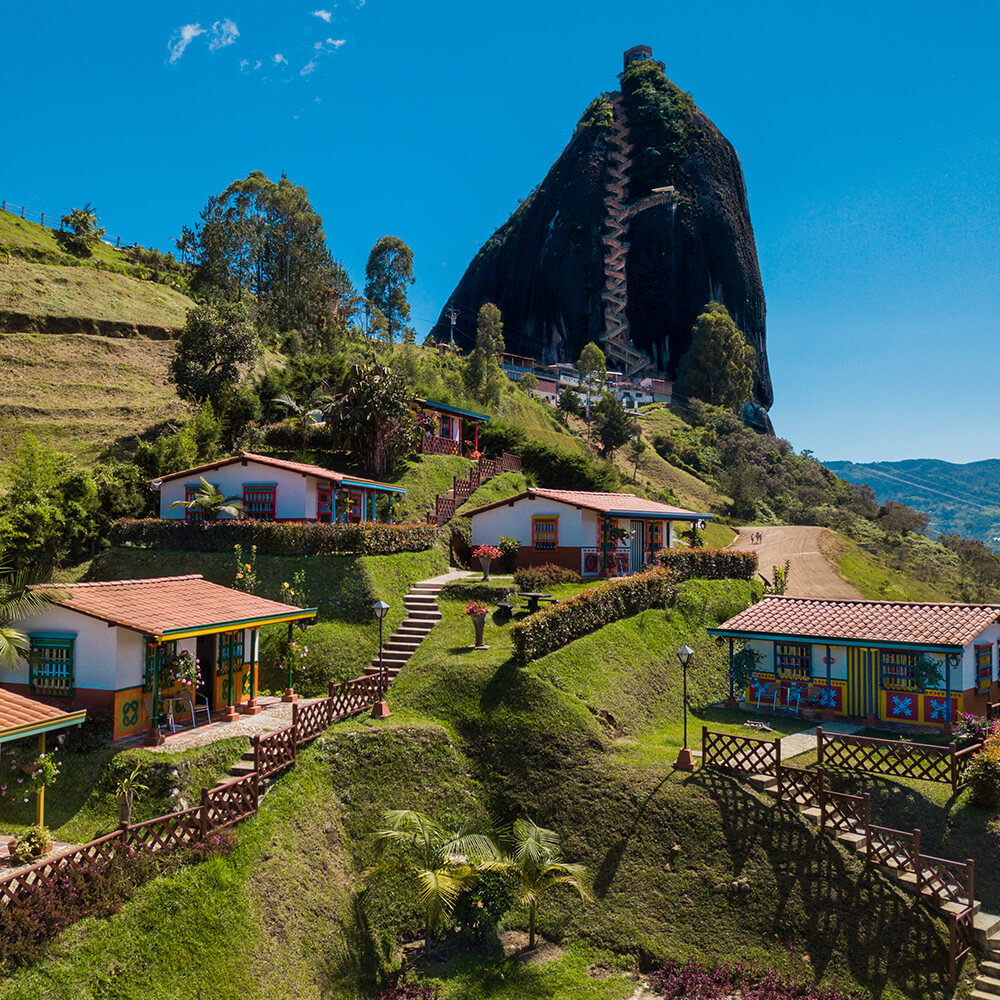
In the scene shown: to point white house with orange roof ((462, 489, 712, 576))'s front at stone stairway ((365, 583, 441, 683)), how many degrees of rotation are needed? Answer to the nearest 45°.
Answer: approximately 90° to its right

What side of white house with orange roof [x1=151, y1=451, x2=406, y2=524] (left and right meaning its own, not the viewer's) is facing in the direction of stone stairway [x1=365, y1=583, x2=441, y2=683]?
front

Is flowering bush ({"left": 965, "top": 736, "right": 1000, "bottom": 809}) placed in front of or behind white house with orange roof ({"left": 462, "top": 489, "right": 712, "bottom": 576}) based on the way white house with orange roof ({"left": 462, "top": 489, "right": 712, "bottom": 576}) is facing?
in front

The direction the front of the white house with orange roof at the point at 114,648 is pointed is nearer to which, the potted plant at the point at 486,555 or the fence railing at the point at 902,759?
the fence railing

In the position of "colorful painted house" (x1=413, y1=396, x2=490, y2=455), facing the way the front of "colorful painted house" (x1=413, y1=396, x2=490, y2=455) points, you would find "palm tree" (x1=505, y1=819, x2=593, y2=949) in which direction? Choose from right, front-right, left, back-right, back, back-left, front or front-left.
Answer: front-right

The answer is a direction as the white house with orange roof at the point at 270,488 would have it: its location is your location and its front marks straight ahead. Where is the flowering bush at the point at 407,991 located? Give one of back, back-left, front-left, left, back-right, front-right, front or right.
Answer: front-right

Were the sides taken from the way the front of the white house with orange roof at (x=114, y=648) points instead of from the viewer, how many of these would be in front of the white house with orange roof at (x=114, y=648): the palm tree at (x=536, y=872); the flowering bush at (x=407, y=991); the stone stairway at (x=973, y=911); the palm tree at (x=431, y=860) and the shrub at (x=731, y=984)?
5

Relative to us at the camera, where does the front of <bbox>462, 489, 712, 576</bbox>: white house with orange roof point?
facing the viewer and to the right of the viewer

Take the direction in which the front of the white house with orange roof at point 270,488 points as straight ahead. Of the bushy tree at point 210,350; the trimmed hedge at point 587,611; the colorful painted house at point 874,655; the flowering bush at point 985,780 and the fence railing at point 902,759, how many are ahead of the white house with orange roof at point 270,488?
4

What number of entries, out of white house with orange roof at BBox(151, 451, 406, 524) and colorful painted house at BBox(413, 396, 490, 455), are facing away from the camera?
0

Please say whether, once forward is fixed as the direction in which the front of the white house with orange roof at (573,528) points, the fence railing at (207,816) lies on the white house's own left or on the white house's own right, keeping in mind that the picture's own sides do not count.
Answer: on the white house's own right
